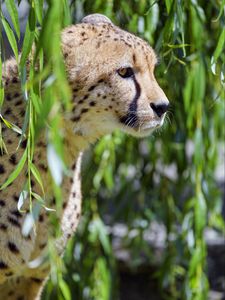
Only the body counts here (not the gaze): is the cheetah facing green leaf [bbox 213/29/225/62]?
yes

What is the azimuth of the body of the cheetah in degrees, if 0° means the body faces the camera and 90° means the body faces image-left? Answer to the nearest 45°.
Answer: approximately 270°
